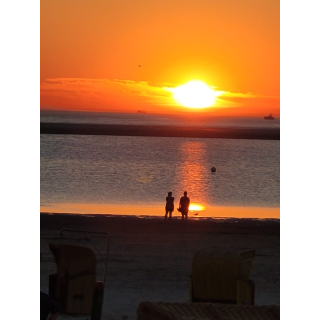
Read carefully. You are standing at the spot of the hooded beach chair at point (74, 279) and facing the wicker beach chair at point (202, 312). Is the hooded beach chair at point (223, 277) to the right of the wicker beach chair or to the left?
left

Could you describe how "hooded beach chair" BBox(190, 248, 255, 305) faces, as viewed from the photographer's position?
facing away from the viewer and to the right of the viewer

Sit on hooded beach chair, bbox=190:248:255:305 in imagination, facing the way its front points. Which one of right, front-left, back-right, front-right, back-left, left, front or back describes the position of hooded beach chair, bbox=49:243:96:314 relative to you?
back-left

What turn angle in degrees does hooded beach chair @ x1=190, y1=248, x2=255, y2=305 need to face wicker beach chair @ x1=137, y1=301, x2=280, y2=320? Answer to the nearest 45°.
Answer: approximately 135° to its right
